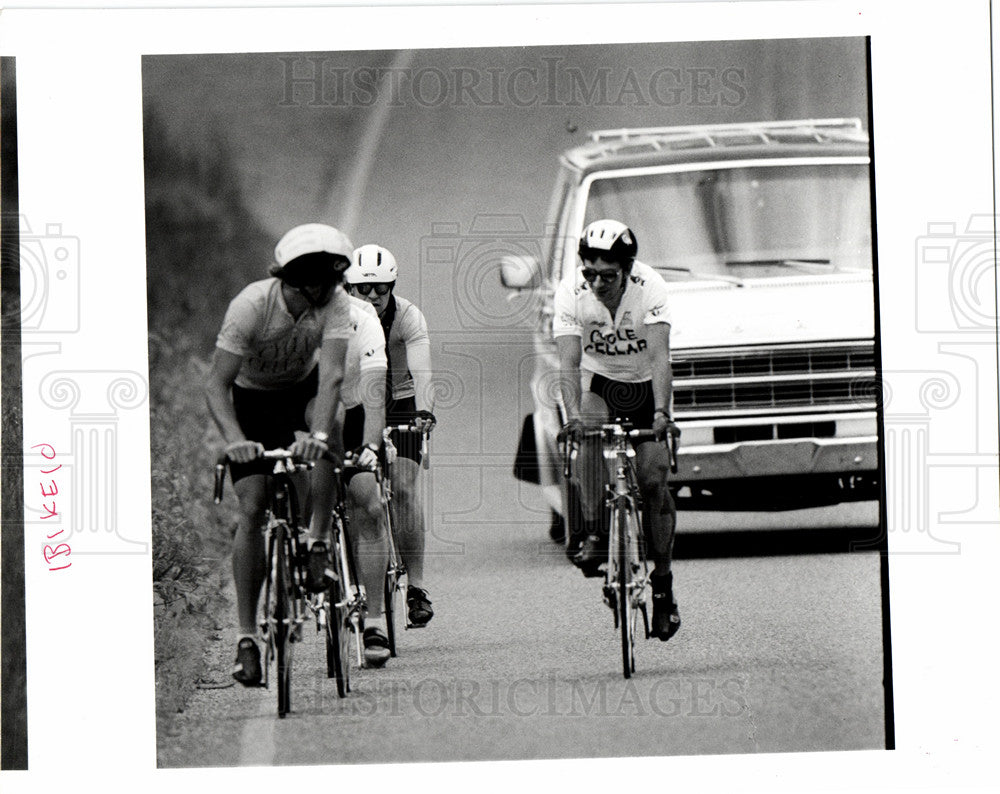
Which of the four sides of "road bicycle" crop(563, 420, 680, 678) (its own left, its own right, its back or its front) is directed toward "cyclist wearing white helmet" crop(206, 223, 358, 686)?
right

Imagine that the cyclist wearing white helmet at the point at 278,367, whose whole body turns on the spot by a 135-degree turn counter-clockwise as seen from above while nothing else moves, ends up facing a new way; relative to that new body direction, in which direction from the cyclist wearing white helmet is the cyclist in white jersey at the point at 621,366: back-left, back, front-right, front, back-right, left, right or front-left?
front-right

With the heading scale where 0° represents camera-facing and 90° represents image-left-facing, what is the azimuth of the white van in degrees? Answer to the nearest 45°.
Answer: approximately 0°

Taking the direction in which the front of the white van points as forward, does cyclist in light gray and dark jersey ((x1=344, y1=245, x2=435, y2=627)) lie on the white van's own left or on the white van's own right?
on the white van's own right

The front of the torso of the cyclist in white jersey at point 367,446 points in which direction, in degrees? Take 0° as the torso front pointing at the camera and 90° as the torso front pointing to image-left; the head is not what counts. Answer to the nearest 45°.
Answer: approximately 0°

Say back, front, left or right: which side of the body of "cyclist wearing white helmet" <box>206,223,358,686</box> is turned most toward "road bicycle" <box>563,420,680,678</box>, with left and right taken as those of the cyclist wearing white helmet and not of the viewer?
left

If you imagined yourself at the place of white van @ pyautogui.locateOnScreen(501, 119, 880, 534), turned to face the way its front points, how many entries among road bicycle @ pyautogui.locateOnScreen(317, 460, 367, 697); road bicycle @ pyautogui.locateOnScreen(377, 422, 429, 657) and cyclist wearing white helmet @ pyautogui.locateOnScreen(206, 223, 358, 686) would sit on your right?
3
